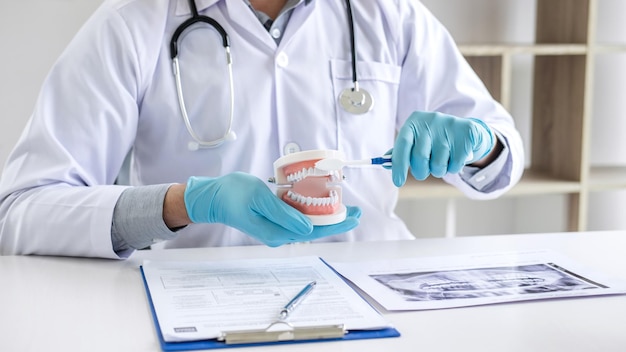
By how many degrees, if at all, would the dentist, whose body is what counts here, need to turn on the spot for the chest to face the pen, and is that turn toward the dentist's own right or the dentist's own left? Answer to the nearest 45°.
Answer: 0° — they already face it

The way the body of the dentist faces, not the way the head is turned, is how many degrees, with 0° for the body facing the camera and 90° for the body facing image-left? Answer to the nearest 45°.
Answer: approximately 0°

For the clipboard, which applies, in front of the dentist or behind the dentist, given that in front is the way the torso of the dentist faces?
in front

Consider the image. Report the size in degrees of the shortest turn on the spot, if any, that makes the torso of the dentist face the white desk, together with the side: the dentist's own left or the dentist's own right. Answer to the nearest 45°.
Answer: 0° — they already face it
